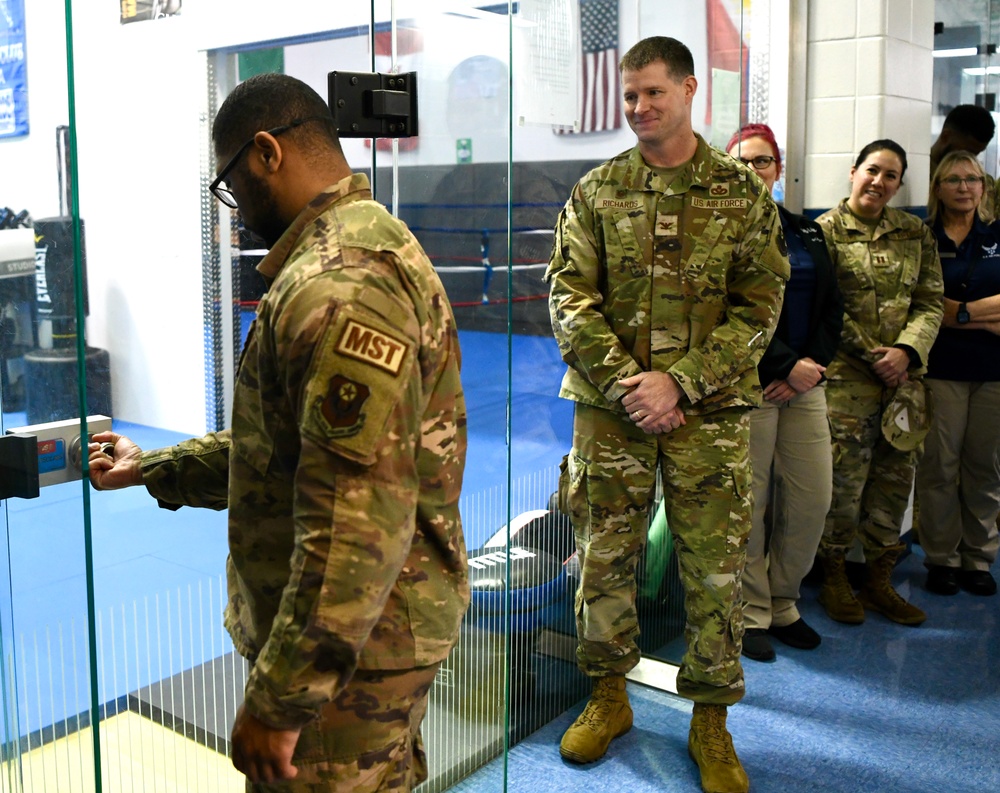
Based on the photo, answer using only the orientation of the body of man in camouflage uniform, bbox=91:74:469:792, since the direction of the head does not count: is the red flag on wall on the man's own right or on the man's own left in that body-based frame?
on the man's own right

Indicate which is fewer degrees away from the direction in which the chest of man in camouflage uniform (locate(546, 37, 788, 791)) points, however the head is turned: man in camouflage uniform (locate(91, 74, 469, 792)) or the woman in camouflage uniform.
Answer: the man in camouflage uniform

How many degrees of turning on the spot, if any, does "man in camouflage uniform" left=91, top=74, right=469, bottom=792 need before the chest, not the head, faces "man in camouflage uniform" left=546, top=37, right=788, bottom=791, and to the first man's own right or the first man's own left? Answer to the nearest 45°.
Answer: approximately 135° to the first man's own right

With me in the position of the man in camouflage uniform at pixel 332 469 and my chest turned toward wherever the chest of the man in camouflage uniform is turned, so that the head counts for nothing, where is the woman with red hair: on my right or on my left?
on my right

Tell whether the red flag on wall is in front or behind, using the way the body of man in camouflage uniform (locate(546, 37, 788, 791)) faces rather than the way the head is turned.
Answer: behind

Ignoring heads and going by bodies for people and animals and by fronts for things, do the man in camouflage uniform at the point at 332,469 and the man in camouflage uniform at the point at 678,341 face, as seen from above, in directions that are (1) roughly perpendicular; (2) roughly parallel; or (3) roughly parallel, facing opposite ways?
roughly perpendicular

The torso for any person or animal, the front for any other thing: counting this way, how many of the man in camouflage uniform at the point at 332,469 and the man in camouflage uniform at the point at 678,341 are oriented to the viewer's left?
1

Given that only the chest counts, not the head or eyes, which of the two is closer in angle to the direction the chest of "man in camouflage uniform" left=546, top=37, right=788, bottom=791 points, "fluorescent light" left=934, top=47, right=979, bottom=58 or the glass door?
the glass door

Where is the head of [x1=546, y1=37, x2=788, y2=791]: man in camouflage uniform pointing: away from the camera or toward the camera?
toward the camera

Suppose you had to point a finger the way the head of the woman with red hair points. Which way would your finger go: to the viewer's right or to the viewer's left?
to the viewer's left

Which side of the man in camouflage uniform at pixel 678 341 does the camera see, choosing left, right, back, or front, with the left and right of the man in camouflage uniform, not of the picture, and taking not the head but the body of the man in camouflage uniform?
front

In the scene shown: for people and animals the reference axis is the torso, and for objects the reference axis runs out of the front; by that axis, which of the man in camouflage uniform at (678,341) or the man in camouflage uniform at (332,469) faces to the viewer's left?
the man in camouflage uniform at (332,469)

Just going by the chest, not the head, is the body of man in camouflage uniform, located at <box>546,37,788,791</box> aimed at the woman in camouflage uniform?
no

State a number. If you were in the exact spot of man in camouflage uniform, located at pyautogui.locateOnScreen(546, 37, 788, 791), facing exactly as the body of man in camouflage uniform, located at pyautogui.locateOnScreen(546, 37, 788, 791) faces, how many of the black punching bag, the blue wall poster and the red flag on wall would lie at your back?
1

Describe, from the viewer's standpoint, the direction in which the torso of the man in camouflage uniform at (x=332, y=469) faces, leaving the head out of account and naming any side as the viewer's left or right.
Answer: facing to the left of the viewer
